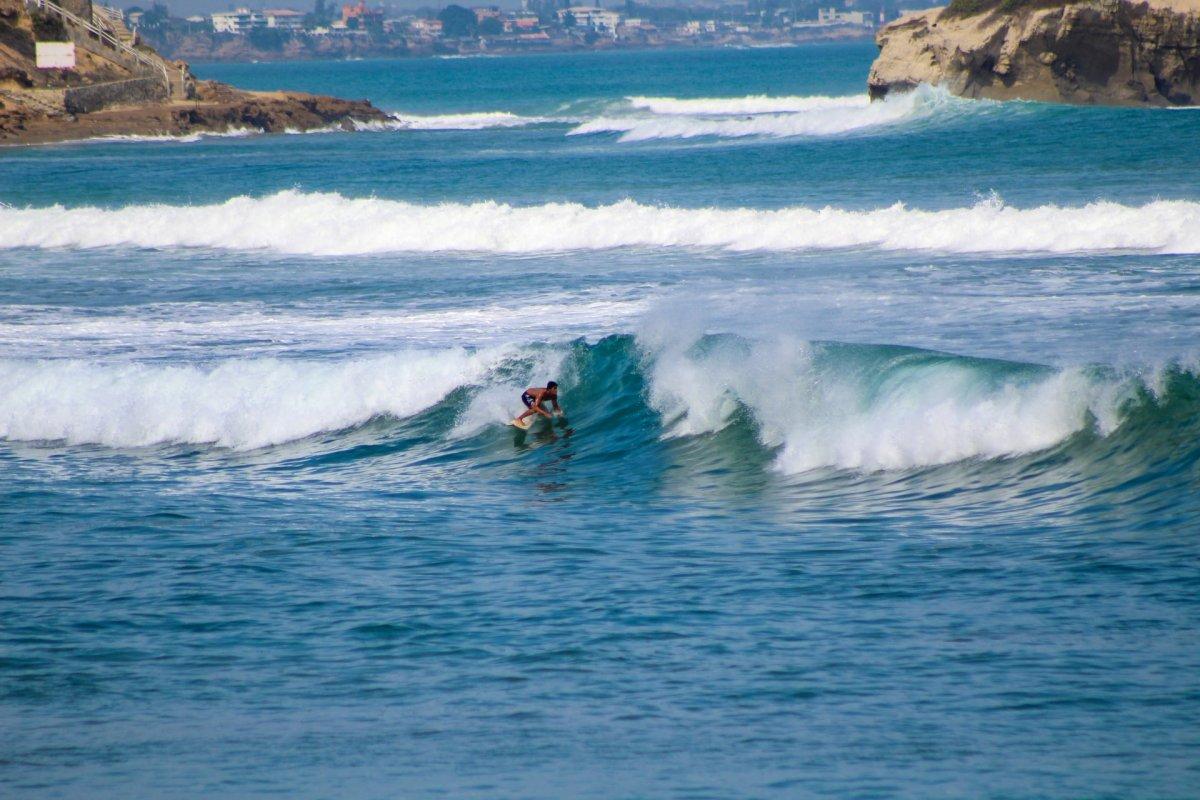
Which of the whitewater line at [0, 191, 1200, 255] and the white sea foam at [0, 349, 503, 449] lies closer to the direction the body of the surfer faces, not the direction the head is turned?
the whitewater line

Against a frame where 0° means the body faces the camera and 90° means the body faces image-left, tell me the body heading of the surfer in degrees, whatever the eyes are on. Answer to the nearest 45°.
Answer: approximately 270°

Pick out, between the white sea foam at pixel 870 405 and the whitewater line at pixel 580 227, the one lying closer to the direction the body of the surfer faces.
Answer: the white sea foam

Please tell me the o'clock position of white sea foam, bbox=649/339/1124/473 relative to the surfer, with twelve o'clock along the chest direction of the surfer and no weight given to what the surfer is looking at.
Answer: The white sea foam is roughly at 1 o'clock from the surfer.

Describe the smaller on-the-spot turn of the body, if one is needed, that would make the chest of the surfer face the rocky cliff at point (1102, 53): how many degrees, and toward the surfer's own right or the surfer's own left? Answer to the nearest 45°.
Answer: approximately 45° to the surfer's own left

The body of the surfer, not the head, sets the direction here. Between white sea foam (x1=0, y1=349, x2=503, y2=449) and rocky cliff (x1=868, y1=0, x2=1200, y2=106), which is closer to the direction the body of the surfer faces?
the rocky cliff

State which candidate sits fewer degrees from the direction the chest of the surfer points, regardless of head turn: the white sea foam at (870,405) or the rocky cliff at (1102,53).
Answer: the white sea foam

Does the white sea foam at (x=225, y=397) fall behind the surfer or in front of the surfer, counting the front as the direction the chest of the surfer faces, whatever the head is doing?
behind

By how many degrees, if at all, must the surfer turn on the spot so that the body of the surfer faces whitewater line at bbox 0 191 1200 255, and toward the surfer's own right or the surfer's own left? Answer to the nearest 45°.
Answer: approximately 90° to the surfer's own left
